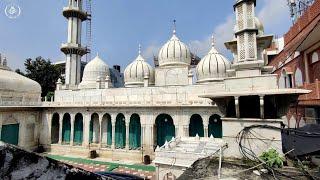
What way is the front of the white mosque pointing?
toward the camera

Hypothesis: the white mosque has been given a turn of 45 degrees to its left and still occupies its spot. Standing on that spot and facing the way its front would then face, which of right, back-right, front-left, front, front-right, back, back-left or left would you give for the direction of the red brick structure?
front

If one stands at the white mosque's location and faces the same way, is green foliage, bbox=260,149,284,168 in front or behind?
in front

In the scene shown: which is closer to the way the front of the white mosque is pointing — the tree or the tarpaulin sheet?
the tarpaulin sheet

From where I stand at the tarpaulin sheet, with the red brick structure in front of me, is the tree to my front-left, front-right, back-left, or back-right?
front-left

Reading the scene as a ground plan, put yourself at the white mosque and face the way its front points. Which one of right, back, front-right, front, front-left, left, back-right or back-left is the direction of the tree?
back-right
